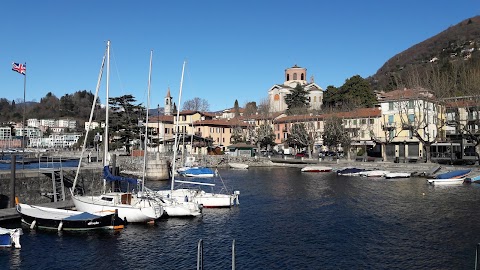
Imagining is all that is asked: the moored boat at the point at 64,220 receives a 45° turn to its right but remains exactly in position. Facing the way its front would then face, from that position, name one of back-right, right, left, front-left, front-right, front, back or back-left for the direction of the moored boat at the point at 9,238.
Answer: left

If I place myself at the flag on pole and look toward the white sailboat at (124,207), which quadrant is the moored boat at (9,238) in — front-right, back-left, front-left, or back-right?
front-right

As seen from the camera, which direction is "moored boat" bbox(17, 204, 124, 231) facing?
to the viewer's left

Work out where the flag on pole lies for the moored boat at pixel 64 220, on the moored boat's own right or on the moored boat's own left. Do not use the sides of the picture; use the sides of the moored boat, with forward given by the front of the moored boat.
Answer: on the moored boat's own right
